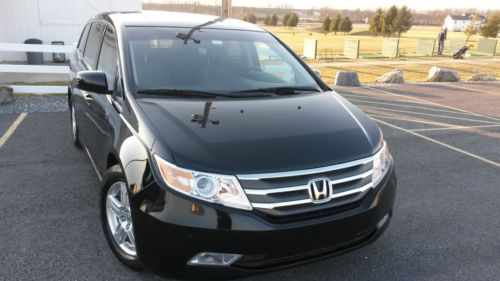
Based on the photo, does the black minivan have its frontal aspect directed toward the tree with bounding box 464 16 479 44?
no

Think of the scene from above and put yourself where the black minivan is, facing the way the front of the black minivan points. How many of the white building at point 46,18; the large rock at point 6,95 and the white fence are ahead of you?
0

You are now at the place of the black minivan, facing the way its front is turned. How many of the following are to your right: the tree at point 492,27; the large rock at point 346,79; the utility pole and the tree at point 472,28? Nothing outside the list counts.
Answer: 0

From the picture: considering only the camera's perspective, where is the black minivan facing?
facing the viewer and to the right of the viewer

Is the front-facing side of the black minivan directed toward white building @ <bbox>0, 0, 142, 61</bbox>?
no

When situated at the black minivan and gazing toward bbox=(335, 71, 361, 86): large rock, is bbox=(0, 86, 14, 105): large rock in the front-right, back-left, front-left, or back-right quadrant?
front-left

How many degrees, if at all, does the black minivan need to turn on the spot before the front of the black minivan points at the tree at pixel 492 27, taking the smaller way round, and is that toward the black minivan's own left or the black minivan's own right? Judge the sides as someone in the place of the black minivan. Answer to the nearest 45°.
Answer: approximately 90° to the black minivan's own left

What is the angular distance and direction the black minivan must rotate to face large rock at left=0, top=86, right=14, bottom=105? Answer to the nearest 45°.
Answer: approximately 180°

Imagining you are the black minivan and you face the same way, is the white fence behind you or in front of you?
behind

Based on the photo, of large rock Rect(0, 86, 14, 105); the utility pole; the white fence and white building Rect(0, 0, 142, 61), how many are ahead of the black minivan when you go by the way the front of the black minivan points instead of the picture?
0

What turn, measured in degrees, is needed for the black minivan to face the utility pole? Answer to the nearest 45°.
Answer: approximately 135° to its left

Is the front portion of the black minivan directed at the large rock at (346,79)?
no
